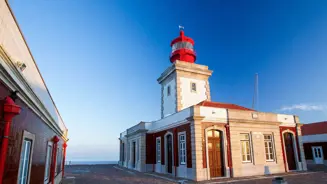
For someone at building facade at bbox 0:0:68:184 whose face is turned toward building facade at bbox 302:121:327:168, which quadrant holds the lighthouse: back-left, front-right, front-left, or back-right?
front-left

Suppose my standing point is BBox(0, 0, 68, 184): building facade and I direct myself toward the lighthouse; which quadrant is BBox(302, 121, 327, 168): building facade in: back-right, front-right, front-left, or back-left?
front-right

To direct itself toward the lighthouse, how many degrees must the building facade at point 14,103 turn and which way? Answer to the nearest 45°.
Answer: approximately 45° to its left

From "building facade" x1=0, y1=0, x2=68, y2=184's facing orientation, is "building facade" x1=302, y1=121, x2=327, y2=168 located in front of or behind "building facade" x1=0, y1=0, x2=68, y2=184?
in front

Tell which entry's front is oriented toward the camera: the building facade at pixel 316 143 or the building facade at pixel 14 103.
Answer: the building facade at pixel 316 143

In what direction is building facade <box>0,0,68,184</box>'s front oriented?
to the viewer's right

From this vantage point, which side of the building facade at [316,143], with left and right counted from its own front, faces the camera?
front

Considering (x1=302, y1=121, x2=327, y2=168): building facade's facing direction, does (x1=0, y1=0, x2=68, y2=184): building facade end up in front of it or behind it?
in front
